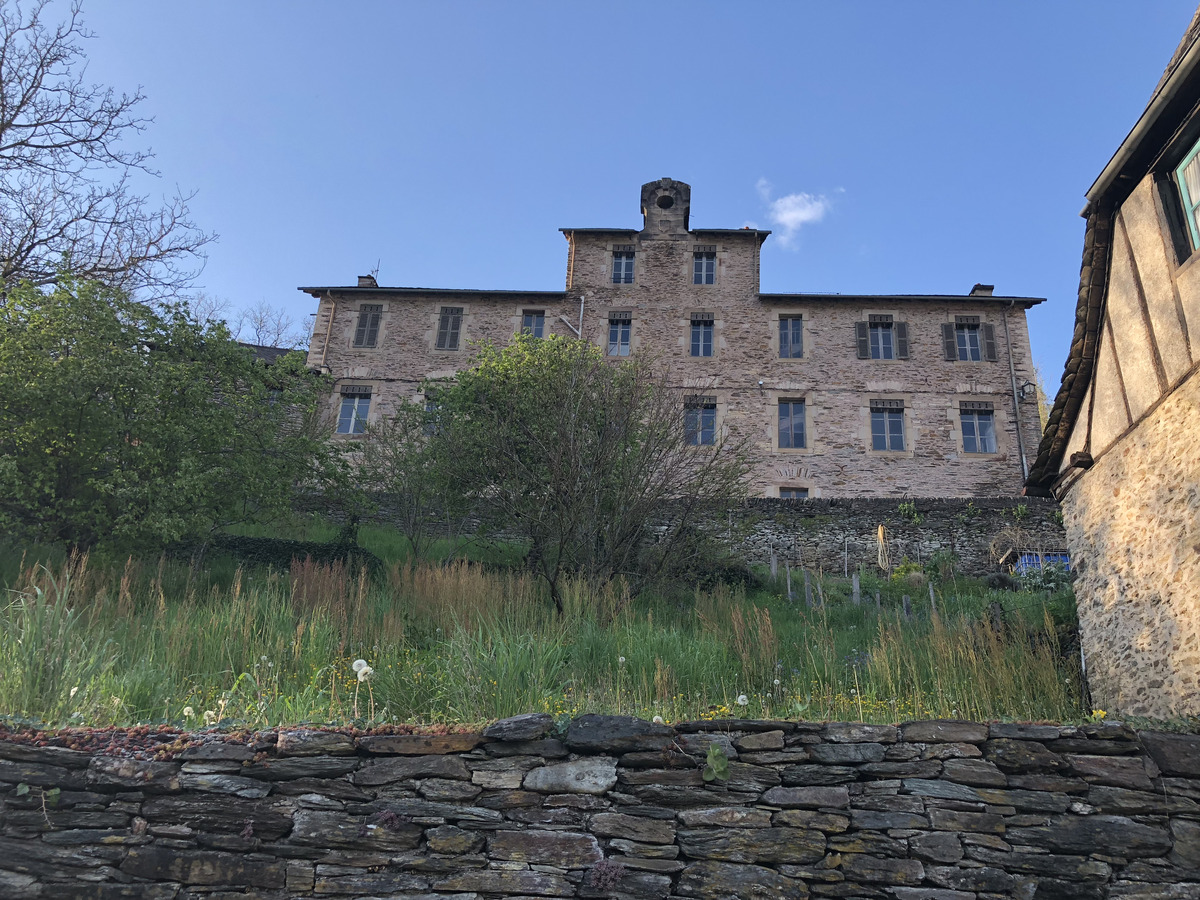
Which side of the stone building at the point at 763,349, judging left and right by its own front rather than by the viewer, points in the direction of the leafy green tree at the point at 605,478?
front

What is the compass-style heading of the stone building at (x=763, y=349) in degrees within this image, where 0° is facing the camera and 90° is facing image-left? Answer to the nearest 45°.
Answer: approximately 0°

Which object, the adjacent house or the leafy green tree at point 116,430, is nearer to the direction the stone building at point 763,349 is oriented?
the adjacent house

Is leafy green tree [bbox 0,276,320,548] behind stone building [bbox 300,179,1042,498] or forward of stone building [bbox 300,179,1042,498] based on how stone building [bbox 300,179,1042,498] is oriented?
forward

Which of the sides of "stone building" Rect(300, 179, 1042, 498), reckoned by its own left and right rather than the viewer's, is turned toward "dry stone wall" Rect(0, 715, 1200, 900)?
front

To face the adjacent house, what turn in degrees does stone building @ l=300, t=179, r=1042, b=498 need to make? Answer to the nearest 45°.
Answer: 0° — it already faces it
